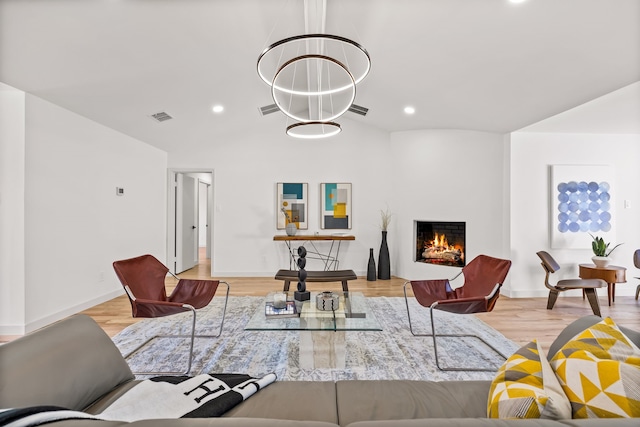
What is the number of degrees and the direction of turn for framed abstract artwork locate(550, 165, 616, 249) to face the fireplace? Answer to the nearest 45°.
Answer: approximately 90° to its right

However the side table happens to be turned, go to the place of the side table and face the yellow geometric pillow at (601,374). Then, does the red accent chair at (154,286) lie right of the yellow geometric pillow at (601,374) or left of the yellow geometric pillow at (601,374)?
right

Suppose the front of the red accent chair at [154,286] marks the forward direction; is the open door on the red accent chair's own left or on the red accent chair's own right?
on the red accent chair's own left

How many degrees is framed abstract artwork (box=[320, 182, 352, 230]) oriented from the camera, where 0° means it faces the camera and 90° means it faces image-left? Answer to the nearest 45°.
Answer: approximately 0°

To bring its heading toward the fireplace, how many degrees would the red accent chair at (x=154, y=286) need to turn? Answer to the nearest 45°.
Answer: approximately 45° to its left

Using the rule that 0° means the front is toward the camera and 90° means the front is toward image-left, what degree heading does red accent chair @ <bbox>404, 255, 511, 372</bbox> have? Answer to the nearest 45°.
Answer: approximately 45°

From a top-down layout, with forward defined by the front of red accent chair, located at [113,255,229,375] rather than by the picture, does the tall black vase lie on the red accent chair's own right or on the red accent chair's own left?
on the red accent chair's own left

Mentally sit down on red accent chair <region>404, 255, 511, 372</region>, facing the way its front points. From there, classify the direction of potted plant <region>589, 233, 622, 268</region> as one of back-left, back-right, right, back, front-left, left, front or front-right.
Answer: back

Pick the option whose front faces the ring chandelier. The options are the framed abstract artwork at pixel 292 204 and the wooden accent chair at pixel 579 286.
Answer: the framed abstract artwork

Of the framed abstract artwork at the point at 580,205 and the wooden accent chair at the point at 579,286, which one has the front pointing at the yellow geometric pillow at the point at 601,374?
the framed abstract artwork
